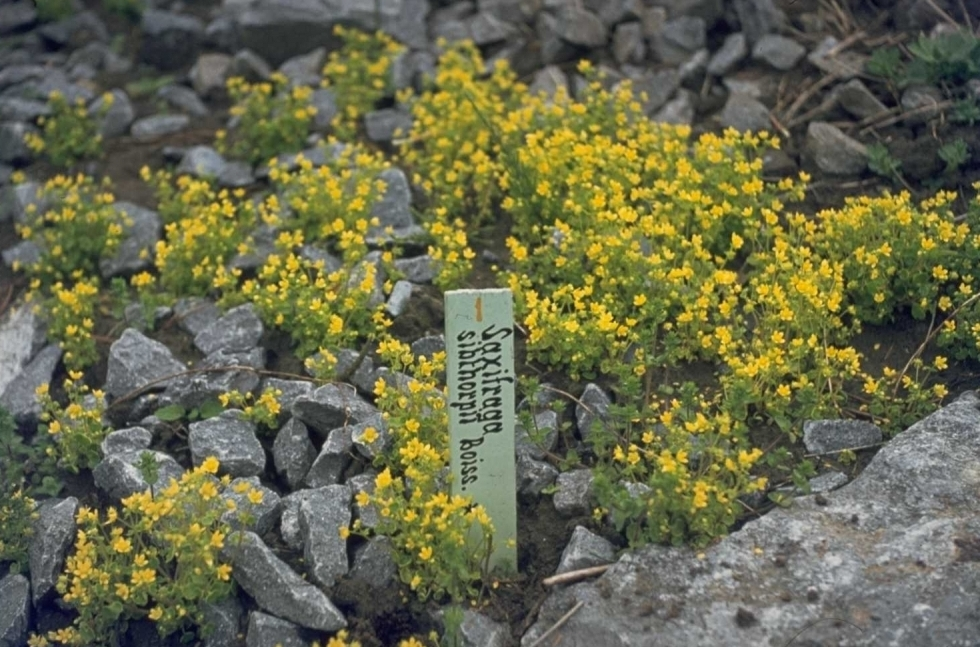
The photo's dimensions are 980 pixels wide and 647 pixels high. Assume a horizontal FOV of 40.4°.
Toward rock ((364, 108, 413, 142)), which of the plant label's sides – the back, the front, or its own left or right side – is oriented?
back

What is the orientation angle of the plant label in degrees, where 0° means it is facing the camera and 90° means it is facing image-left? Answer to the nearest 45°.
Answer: approximately 0°

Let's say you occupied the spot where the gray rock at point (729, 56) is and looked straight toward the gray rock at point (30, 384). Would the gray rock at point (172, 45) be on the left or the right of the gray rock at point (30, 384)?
right

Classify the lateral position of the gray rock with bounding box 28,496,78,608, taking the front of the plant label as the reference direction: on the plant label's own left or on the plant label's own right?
on the plant label's own right

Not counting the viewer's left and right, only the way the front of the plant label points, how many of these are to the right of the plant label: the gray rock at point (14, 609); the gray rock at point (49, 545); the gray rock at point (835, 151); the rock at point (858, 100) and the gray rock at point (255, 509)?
3

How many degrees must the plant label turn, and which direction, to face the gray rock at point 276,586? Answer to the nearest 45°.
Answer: approximately 90° to its right

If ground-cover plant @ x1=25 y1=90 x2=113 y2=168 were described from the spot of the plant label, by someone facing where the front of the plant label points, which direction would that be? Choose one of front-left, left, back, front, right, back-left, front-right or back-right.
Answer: back-right

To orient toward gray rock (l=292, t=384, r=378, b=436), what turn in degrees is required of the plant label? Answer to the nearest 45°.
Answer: approximately 135° to its right

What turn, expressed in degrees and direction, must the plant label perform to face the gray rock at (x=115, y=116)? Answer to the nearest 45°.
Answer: approximately 135° to its right

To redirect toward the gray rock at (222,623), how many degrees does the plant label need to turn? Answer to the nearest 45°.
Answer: approximately 90° to its right

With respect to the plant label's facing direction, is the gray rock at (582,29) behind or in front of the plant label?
behind

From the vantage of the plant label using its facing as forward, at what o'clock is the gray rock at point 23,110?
The gray rock is roughly at 5 o'clock from the plant label.

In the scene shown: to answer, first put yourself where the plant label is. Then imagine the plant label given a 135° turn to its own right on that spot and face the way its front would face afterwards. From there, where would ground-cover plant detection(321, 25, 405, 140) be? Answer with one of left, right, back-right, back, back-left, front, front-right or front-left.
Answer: front-right

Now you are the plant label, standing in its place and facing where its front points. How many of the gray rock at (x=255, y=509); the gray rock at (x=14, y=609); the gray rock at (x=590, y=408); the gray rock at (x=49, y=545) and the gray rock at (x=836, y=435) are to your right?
3
